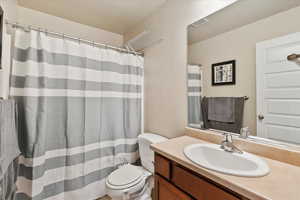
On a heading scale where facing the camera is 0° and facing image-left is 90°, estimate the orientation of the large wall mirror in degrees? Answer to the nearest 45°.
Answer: approximately 45°

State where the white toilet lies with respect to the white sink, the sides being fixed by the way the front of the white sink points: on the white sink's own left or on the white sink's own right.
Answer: on the white sink's own right

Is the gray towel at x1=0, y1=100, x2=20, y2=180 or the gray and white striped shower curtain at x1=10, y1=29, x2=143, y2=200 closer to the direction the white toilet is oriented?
the gray towel

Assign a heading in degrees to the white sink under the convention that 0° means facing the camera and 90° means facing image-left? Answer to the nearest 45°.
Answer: approximately 45°

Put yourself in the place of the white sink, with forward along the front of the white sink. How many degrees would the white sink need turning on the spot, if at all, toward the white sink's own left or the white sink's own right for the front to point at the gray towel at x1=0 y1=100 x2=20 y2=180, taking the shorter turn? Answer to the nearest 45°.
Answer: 0° — it already faces it

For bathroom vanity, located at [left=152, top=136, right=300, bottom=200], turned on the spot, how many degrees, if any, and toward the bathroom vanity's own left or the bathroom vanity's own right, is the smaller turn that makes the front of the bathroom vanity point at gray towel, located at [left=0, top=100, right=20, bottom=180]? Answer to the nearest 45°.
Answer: approximately 45° to the bathroom vanity's own right

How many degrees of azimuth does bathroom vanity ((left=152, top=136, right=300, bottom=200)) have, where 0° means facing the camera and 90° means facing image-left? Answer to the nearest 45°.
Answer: approximately 45°
